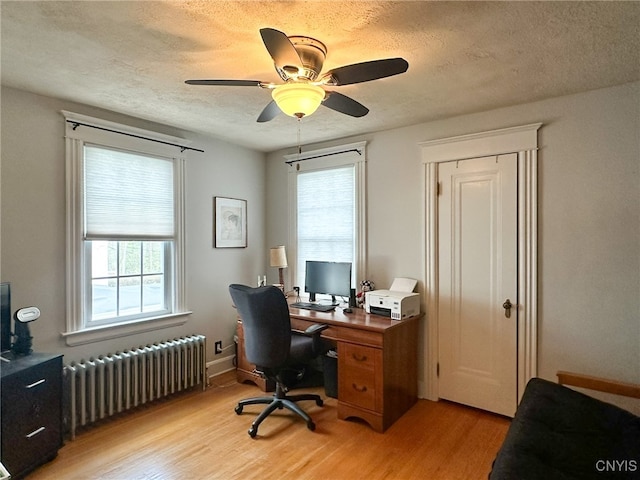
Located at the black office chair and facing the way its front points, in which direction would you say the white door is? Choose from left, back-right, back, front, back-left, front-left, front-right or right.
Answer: front-right

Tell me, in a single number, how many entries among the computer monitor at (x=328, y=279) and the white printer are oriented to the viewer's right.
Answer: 0

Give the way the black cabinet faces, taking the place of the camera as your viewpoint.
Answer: facing the viewer and to the right of the viewer

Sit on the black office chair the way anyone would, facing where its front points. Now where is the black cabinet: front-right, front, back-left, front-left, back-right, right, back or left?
back-left

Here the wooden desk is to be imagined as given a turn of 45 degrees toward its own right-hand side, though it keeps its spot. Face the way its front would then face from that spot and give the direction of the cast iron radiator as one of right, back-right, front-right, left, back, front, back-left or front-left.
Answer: front

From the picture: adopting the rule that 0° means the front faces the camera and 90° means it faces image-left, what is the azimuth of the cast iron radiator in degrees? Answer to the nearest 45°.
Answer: approximately 315°

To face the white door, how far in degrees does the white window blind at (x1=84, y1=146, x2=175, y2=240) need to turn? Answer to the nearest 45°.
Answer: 0° — it already faces it

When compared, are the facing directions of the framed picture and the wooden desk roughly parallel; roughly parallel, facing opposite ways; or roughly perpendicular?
roughly perpendicular

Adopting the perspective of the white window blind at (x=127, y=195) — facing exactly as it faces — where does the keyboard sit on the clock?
The keyboard is roughly at 11 o'clock from the white window blind.

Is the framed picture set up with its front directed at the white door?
yes

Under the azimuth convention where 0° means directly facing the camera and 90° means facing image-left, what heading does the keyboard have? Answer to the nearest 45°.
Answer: approximately 45°

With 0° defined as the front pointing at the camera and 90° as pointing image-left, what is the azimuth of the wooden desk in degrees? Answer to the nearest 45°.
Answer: approximately 45°

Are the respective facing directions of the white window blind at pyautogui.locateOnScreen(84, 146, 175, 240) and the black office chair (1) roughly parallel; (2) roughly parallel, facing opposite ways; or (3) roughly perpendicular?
roughly perpendicular

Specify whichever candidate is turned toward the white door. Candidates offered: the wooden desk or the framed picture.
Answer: the framed picture
